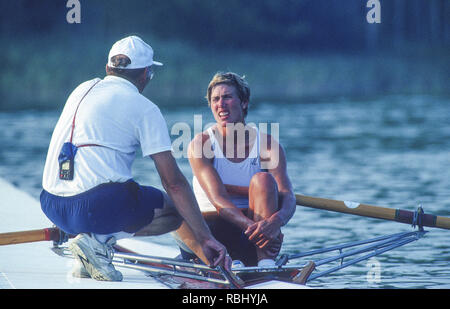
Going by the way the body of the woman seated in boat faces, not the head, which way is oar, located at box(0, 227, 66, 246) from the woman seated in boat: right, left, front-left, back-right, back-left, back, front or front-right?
right

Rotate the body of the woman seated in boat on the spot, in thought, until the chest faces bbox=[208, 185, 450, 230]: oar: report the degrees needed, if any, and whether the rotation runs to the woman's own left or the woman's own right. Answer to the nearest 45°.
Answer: approximately 135° to the woman's own left

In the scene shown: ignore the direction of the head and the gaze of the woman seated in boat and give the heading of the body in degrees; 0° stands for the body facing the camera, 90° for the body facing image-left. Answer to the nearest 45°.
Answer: approximately 0°
